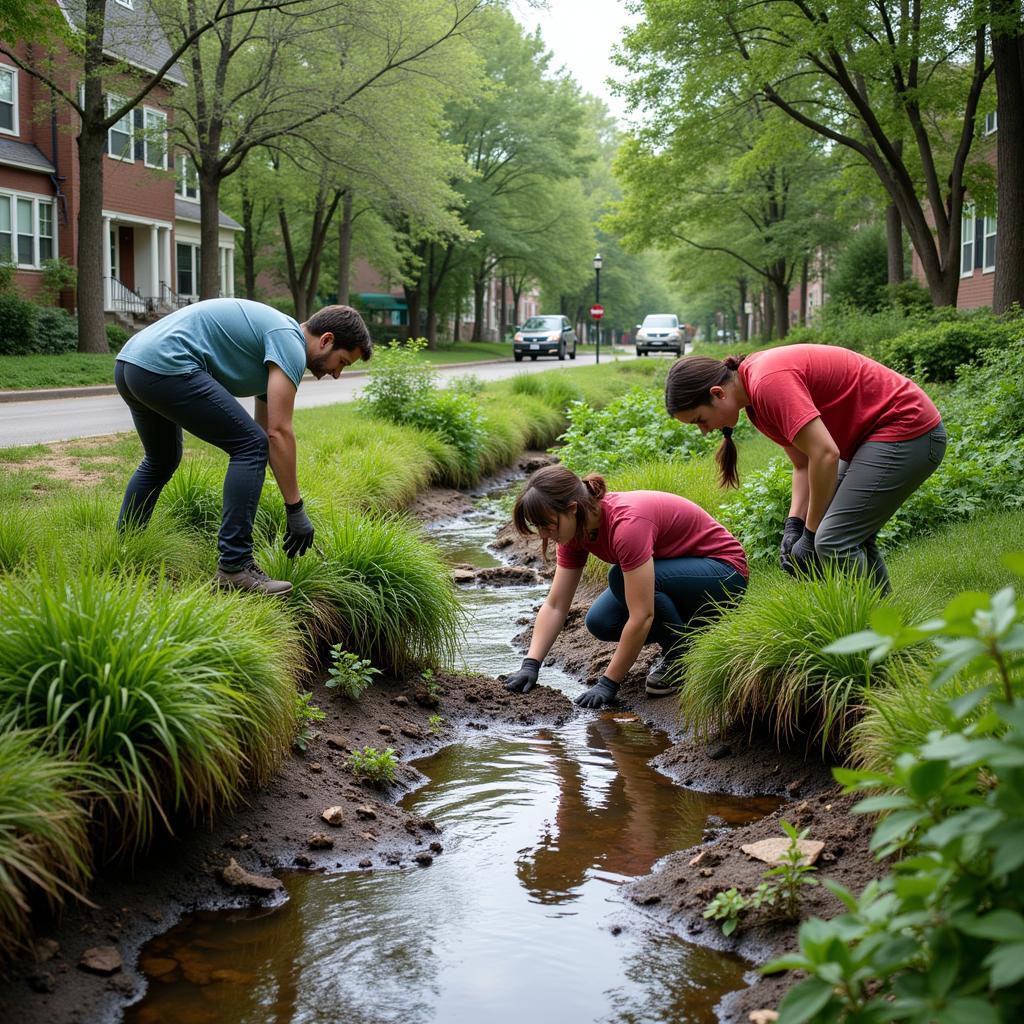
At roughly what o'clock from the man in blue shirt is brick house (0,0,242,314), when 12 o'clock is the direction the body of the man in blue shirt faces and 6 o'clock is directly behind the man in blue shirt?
The brick house is roughly at 9 o'clock from the man in blue shirt.

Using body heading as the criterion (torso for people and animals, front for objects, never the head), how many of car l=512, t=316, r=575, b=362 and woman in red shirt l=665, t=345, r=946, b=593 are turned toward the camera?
1

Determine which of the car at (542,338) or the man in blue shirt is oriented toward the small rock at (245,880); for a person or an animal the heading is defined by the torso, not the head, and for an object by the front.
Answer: the car

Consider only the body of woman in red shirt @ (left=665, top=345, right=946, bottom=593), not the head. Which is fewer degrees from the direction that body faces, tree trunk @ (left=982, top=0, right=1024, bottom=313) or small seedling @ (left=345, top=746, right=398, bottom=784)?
the small seedling

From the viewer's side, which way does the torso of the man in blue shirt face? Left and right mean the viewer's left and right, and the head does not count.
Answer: facing to the right of the viewer

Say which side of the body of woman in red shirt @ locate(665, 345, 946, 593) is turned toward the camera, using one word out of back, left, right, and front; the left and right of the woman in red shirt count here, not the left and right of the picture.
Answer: left

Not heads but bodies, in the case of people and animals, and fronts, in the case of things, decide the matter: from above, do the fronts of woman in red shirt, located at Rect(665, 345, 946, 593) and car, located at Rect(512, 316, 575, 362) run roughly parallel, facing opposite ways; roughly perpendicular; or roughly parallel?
roughly perpendicular

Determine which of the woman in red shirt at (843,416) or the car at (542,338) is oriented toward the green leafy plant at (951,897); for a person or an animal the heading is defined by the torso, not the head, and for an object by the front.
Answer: the car

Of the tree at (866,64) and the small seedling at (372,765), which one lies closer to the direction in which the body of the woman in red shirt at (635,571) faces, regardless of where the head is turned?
the small seedling

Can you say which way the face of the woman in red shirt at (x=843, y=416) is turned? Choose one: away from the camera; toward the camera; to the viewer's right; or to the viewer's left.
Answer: to the viewer's left

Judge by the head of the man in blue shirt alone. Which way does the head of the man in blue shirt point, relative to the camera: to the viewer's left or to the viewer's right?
to the viewer's right

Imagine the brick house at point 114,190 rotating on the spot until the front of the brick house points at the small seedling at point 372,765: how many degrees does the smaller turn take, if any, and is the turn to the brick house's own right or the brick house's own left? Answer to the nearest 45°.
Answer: approximately 45° to the brick house's own right

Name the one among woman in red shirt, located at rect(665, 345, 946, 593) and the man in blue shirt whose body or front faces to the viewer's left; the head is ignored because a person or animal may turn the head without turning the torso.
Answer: the woman in red shirt
